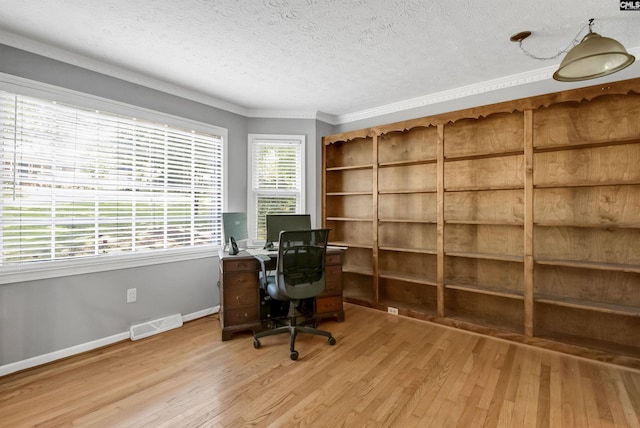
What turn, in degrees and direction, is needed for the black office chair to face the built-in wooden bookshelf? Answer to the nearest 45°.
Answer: approximately 135° to its right

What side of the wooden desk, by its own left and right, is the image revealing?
front

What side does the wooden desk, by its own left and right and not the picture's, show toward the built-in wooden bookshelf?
left

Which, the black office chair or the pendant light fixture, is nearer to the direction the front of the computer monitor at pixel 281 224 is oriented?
the black office chair

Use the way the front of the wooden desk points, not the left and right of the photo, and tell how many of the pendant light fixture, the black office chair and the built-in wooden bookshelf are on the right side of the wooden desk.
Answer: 0

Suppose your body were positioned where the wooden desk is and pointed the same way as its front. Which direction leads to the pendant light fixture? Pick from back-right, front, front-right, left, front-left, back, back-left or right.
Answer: front-left

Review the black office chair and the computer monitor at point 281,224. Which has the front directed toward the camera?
the computer monitor

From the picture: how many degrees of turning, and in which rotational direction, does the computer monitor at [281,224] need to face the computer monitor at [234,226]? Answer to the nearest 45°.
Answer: approximately 90° to its right

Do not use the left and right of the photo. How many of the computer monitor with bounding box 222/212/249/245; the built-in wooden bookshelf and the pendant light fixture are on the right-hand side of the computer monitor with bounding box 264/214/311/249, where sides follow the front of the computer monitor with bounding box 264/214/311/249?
1

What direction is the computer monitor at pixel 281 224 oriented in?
toward the camera

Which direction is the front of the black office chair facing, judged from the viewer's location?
facing away from the viewer and to the left of the viewer

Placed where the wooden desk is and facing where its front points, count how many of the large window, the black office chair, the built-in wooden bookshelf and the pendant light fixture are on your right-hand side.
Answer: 1

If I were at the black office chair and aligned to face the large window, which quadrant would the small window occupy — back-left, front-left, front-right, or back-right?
front-right

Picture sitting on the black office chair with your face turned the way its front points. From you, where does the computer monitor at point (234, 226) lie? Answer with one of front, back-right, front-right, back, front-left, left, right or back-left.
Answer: front

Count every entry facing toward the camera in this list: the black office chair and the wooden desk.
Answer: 1

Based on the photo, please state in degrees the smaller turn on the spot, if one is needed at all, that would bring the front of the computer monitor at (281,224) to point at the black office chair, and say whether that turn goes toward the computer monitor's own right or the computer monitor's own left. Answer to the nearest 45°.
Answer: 0° — it already faces it
